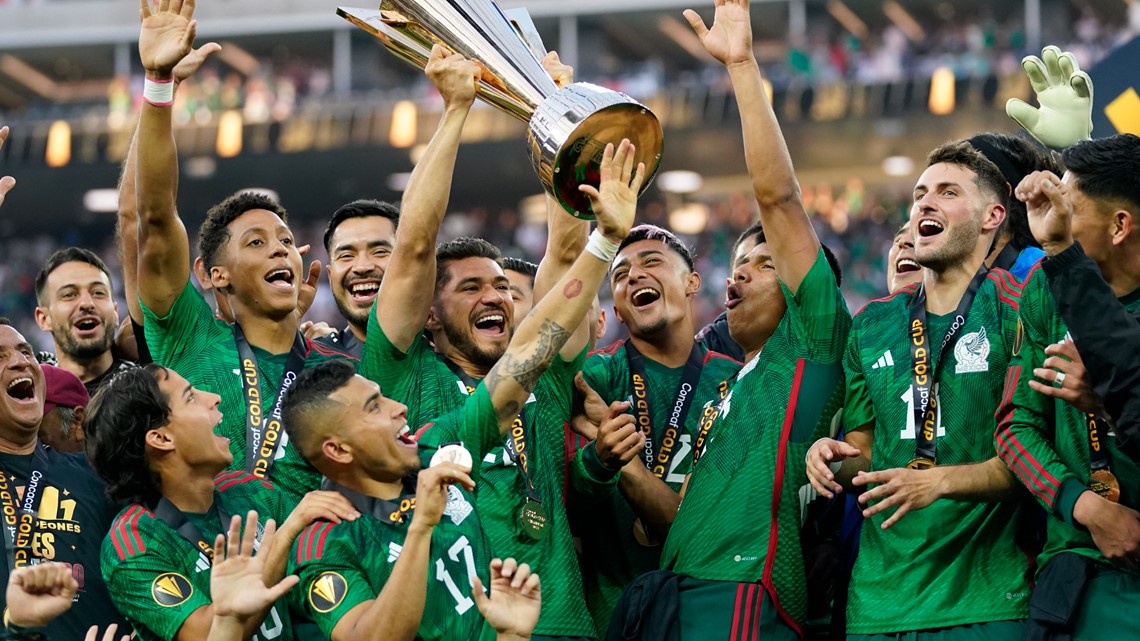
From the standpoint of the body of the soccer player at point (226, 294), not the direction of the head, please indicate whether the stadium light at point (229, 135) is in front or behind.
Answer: behind

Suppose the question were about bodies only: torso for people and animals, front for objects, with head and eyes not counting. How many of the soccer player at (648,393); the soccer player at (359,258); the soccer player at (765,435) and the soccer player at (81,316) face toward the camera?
3

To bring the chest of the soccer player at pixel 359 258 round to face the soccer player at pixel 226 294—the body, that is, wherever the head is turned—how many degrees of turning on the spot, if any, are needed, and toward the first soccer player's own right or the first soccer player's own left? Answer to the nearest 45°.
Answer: approximately 45° to the first soccer player's own right

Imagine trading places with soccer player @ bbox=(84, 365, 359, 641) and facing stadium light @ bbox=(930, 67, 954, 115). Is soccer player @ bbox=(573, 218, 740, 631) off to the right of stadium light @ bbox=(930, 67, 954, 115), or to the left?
right

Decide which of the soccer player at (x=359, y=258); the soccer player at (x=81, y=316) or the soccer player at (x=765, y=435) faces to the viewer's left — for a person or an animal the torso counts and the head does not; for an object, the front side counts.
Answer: the soccer player at (x=765, y=435)

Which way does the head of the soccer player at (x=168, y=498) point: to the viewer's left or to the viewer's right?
to the viewer's right

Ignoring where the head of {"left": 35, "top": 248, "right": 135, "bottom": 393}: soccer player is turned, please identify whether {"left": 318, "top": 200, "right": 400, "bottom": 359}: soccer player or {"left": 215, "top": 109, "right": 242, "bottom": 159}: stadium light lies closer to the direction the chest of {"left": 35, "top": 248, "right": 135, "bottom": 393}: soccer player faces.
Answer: the soccer player

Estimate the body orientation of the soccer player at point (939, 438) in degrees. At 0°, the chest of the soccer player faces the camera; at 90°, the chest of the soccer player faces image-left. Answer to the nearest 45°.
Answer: approximately 45°

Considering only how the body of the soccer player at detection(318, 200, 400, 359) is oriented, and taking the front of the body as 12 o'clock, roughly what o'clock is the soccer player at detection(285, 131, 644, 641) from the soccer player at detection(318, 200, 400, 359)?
the soccer player at detection(285, 131, 644, 641) is roughly at 12 o'clock from the soccer player at detection(318, 200, 400, 359).
